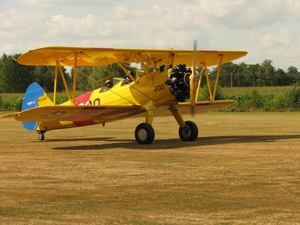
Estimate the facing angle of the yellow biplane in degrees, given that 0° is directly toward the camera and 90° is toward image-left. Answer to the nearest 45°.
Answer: approximately 315°
